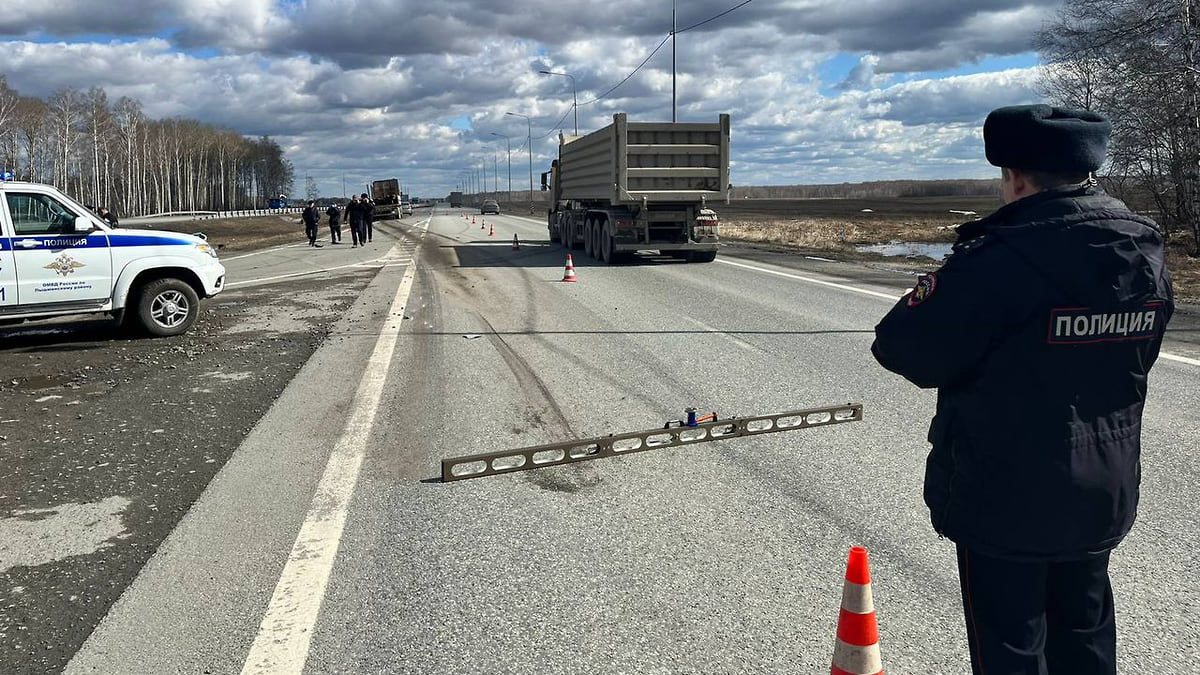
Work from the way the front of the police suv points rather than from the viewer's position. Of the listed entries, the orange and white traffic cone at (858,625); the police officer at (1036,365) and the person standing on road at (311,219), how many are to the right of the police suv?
2

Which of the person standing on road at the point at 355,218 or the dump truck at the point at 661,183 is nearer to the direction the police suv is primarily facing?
the dump truck

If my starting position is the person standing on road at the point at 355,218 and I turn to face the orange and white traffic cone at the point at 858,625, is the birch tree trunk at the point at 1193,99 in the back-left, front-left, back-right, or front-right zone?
front-left

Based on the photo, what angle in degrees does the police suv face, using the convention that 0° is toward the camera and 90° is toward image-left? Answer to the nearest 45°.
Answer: approximately 270°

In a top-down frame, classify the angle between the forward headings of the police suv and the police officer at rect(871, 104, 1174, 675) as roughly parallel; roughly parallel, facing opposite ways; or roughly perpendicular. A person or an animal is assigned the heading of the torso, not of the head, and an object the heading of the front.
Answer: roughly perpendicular

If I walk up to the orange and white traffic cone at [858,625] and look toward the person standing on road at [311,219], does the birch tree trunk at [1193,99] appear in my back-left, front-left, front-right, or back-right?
front-right

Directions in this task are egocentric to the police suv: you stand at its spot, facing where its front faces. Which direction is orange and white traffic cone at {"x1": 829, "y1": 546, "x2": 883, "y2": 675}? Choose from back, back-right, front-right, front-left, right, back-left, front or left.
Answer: right

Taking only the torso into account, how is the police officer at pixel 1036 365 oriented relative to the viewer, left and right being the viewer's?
facing away from the viewer and to the left of the viewer

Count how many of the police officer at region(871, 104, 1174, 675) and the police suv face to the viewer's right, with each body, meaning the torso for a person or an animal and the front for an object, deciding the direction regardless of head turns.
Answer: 1

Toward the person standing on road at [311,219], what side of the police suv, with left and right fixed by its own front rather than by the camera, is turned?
left

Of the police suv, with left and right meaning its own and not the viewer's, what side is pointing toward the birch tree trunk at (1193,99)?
front

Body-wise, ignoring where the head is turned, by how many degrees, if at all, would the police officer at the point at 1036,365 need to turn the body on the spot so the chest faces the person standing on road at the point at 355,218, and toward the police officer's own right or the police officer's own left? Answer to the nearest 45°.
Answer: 0° — they already face them
